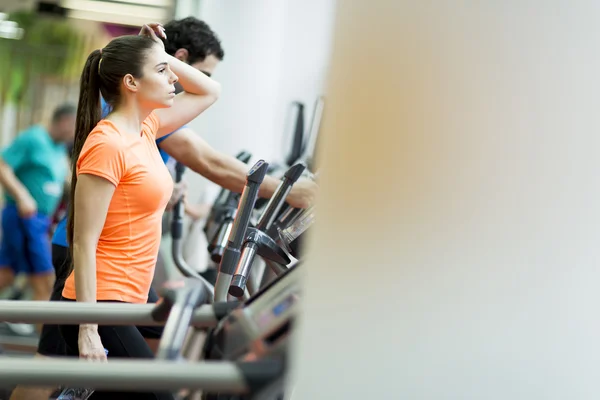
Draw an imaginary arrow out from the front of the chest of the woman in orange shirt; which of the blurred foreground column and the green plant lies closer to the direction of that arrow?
the blurred foreground column

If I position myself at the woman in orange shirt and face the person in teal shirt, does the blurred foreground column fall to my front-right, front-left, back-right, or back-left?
back-right

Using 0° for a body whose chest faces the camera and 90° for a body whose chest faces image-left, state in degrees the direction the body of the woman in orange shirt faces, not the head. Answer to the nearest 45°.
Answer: approximately 270°

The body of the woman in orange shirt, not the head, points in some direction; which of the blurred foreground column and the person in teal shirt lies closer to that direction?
the blurred foreground column

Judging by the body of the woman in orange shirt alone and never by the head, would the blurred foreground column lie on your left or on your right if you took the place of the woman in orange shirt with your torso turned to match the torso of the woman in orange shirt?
on your right

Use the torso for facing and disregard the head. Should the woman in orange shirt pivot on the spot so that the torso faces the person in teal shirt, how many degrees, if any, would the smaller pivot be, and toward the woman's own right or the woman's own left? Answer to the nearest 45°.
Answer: approximately 90° to the woman's own left

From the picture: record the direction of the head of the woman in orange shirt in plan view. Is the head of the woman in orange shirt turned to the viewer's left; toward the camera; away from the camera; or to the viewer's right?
to the viewer's right
